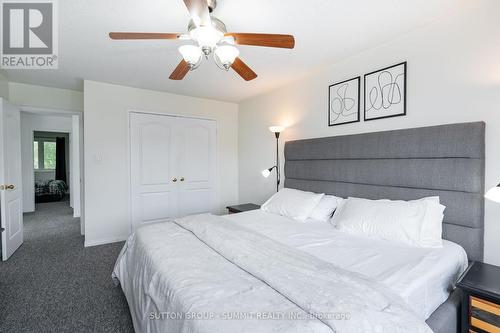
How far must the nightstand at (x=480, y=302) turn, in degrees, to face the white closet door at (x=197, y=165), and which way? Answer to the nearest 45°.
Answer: approximately 45° to its right

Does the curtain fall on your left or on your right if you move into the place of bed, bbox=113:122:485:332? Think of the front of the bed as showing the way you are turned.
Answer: on your right

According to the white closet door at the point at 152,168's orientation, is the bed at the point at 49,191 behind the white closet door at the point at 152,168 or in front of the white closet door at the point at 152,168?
behind

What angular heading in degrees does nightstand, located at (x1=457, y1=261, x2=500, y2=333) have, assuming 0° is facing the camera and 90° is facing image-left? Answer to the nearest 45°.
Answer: approximately 45°

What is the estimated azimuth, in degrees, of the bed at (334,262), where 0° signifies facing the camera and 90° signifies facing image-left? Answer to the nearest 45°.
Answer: approximately 45°

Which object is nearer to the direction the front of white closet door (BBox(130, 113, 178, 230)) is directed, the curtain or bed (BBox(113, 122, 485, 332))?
the bed
